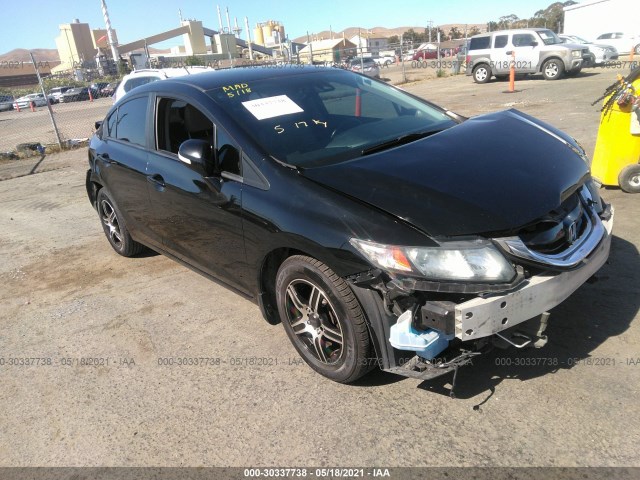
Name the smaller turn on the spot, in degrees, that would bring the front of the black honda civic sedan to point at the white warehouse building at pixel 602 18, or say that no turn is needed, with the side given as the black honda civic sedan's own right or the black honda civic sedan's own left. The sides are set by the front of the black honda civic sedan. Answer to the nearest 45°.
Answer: approximately 90° to the black honda civic sedan's own left

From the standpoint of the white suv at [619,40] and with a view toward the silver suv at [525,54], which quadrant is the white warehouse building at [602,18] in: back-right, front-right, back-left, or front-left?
back-right

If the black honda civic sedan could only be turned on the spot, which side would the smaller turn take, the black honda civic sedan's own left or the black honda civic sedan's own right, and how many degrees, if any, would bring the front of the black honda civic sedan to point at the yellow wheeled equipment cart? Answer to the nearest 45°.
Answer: approximately 90° to the black honda civic sedan's own left

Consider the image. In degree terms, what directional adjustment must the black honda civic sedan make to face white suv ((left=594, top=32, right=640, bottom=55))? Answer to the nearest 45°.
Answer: approximately 90° to its left

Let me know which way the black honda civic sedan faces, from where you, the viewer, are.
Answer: facing the viewer and to the right of the viewer

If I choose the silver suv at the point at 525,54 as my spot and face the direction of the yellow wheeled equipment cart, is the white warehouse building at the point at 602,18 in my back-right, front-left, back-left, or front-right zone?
back-left

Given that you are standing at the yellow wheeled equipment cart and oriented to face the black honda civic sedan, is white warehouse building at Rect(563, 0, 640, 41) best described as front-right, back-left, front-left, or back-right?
back-right

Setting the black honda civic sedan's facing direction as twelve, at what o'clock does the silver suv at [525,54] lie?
The silver suv is roughly at 8 o'clock from the black honda civic sedan.
